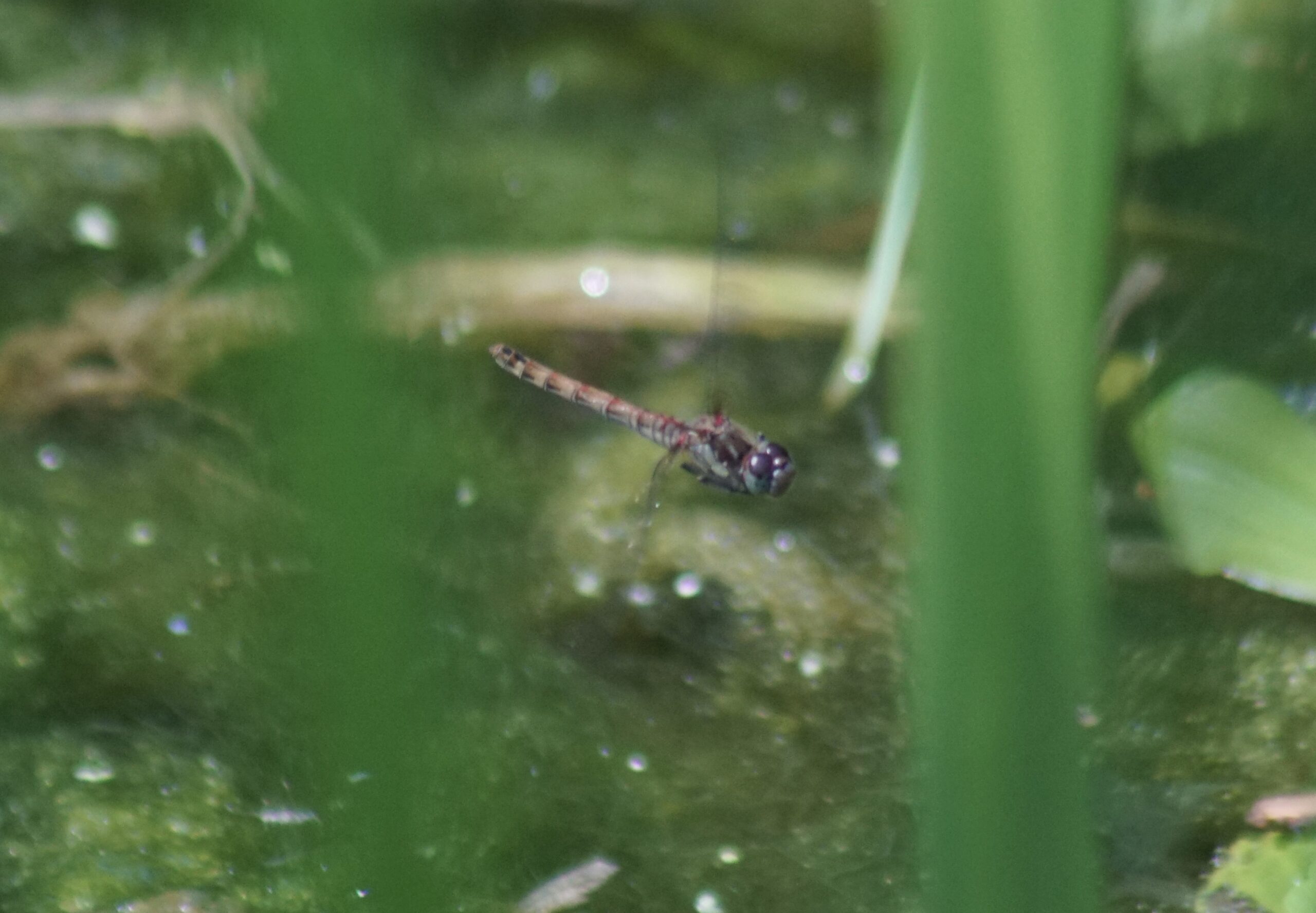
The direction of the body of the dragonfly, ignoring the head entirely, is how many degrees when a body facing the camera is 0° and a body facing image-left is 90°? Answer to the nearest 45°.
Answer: approximately 315°
